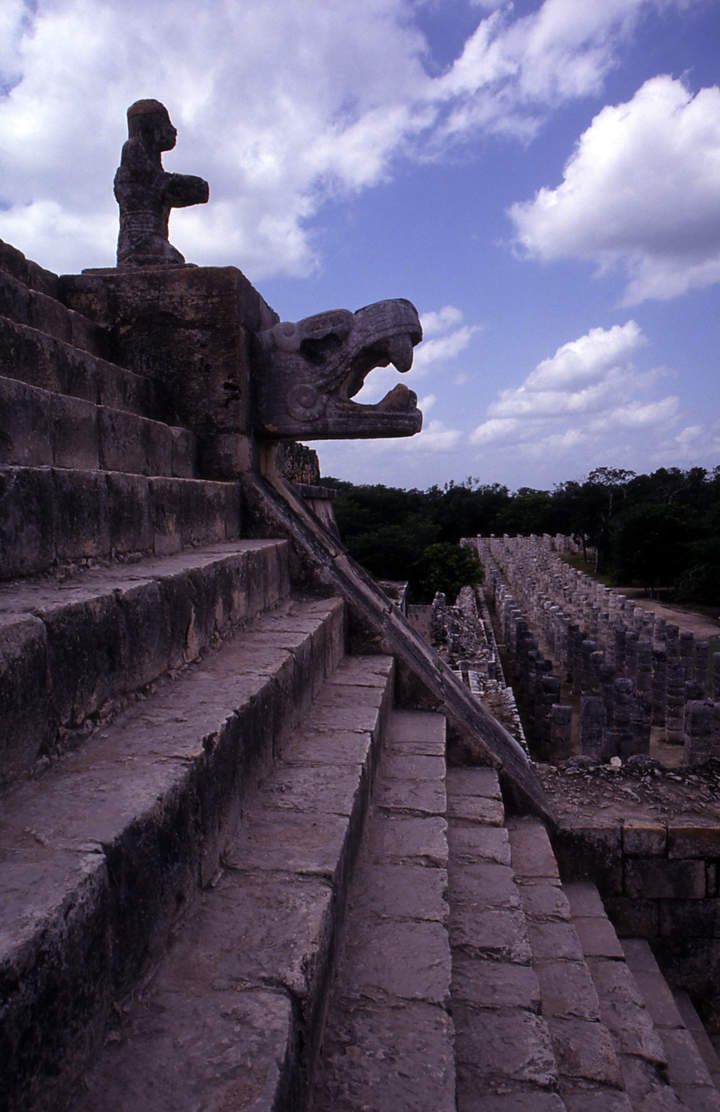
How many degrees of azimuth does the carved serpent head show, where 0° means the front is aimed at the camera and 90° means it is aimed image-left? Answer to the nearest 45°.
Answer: approximately 270°

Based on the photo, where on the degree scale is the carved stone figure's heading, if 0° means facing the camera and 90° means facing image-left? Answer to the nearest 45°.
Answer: approximately 270°

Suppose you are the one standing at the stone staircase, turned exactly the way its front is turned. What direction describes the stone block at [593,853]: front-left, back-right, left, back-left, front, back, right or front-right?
front-left

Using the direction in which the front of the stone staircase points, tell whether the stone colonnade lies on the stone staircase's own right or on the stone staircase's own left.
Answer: on the stone staircase's own left

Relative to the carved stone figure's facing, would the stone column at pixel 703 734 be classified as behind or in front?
in front

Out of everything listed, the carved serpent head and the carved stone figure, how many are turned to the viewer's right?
2

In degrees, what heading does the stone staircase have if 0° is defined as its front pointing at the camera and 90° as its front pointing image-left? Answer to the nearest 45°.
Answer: approximately 270°
